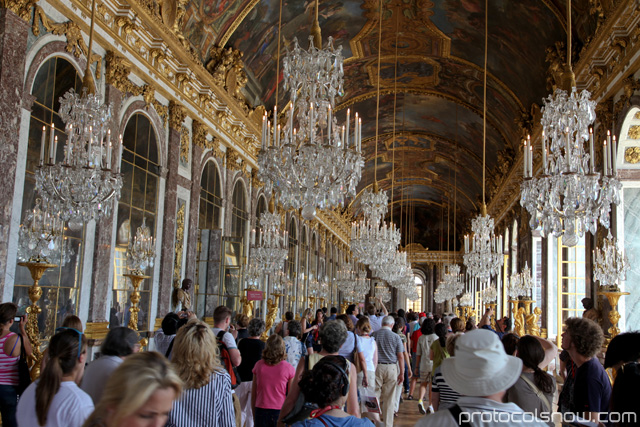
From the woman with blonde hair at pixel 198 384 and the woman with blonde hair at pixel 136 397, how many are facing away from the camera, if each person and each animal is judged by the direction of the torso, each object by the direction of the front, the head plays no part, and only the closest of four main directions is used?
1

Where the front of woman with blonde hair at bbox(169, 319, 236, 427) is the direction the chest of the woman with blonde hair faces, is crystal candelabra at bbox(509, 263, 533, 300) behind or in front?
in front

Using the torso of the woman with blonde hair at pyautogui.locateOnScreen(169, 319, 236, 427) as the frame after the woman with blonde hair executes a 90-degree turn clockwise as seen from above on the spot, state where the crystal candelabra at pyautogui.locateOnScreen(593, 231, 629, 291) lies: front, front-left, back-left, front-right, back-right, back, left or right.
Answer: front-left

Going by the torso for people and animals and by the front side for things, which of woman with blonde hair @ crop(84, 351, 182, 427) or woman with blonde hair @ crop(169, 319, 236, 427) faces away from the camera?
woman with blonde hair @ crop(169, 319, 236, 427)

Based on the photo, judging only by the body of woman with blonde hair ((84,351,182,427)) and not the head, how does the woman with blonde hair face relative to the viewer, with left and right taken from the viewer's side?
facing the viewer and to the right of the viewer

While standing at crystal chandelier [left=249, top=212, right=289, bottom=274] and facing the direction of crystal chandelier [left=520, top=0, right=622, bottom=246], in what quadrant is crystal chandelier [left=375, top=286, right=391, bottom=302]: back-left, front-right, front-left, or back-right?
back-left

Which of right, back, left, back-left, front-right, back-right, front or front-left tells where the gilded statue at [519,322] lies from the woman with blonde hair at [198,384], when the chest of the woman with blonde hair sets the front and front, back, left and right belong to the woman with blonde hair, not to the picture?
front-right

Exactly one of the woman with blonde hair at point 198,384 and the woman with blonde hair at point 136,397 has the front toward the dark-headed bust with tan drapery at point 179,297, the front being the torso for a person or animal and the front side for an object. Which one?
the woman with blonde hair at point 198,384

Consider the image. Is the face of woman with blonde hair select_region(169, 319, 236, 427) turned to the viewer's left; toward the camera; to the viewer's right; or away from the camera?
away from the camera

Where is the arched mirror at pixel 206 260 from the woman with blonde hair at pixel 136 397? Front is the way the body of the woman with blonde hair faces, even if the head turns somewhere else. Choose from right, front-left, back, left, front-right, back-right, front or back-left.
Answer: back-left

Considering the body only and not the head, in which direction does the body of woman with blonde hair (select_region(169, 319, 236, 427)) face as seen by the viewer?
away from the camera

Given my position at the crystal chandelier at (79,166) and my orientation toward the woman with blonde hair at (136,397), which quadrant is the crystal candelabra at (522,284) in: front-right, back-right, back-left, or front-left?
back-left

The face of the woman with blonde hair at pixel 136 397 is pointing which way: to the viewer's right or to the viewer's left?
to the viewer's right

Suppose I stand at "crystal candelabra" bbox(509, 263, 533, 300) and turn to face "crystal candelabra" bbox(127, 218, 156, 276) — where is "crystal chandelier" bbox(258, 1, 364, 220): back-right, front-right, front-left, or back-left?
front-left

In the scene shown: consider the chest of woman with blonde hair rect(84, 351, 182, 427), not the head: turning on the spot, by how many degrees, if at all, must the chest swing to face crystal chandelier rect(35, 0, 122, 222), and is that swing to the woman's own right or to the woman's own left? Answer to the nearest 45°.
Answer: approximately 135° to the woman's own left

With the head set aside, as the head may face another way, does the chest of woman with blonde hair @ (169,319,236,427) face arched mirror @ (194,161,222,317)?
yes

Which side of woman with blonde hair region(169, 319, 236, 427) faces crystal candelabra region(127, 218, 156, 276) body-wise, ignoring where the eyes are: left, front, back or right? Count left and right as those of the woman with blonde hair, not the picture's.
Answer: front
